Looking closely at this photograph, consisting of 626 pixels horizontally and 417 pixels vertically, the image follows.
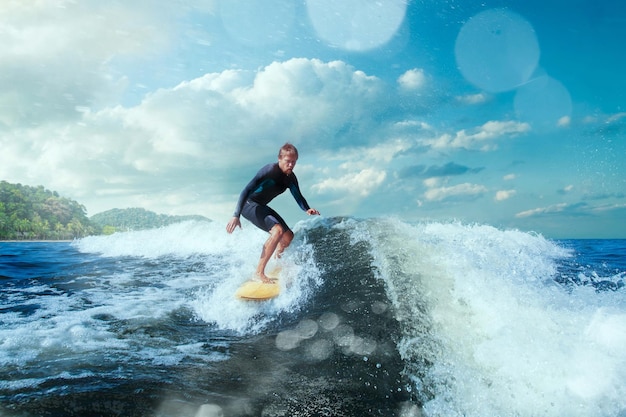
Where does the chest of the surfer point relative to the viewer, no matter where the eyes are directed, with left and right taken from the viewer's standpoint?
facing the viewer and to the right of the viewer
